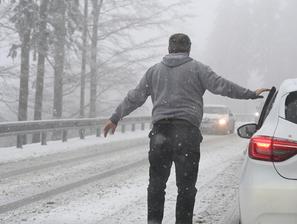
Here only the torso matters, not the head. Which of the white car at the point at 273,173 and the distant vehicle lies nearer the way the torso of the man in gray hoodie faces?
the distant vehicle

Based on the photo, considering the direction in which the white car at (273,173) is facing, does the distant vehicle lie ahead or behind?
ahead

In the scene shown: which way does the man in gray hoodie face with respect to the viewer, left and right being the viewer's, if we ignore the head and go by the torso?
facing away from the viewer

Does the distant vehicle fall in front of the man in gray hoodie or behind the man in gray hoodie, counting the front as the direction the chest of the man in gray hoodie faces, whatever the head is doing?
in front

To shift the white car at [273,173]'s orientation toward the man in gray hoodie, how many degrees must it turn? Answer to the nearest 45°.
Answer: approximately 45° to its left

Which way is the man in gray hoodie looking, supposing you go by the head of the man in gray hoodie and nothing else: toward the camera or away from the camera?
away from the camera

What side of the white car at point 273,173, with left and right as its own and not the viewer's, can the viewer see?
back

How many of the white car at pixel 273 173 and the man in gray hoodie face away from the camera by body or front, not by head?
2

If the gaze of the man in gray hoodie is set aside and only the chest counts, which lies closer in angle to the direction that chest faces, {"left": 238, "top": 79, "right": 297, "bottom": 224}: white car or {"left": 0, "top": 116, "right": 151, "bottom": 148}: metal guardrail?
the metal guardrail
